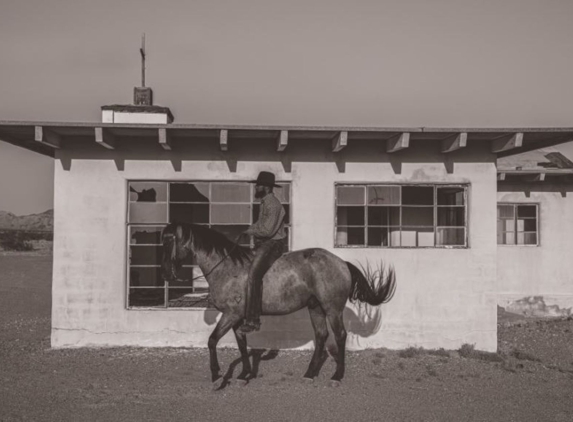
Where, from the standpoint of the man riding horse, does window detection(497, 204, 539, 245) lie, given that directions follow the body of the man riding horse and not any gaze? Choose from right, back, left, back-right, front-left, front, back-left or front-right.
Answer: back-right

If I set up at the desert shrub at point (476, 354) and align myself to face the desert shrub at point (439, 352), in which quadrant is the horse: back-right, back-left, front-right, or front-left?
front-left

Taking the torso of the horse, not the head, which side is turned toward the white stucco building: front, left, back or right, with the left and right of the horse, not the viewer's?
right

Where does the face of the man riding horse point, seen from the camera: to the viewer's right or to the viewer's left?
to the viewer's left

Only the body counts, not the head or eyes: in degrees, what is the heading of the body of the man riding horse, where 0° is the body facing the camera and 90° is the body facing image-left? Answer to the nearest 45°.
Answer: approximately 90°

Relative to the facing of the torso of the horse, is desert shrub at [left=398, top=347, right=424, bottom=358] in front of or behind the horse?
behind

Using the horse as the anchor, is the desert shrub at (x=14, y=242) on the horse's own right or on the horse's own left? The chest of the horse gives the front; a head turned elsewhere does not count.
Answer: on the horse's own right

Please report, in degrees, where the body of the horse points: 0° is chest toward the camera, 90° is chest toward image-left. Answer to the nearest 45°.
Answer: approximately 90°

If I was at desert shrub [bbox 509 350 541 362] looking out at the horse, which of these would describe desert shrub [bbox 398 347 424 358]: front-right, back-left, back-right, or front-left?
front-right
